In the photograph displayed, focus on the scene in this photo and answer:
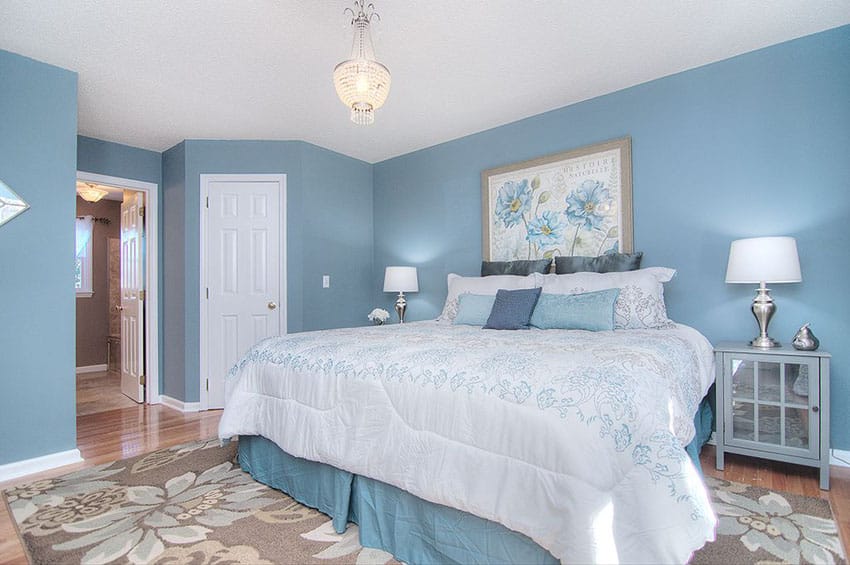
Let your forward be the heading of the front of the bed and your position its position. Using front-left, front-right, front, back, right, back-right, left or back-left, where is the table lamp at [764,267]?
back

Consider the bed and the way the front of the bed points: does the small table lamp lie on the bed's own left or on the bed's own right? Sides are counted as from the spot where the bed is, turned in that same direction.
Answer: on the bed's own right

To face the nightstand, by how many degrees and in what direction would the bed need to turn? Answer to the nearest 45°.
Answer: approximately 180°

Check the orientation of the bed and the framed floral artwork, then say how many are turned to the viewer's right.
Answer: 0

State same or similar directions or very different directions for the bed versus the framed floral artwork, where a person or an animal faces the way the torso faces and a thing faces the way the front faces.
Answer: same or similar directions

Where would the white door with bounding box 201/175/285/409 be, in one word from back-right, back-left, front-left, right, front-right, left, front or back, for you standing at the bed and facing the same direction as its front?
right

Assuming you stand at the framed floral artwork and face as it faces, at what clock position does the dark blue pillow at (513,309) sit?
The dark blue pillow is roughly at 11 o'clock from the framed floral artwork.

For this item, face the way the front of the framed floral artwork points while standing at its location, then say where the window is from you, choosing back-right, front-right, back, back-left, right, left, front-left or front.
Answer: front-right

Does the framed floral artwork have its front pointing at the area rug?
yes

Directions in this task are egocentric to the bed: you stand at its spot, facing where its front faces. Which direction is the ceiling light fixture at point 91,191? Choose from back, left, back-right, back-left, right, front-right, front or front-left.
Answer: right

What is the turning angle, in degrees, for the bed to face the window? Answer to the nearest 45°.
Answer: approximately 90° to its right

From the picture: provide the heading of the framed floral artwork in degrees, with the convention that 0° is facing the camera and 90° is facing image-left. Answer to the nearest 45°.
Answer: approximately 45°

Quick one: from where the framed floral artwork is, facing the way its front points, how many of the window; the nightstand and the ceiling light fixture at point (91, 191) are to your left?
1

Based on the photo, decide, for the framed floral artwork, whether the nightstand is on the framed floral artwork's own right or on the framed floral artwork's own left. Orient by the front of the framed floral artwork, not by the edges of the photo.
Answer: on the framed floral artwork's own left

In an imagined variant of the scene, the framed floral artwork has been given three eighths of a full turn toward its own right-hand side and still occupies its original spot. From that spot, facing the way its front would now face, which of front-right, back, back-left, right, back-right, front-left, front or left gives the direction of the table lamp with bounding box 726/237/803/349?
back-right

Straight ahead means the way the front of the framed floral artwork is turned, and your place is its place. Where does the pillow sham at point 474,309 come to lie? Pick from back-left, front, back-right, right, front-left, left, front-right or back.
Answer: front

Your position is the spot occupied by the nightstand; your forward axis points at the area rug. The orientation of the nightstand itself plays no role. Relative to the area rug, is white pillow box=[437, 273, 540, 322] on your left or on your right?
right

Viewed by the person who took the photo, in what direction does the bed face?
facing the viewer and to the left of the viewer
